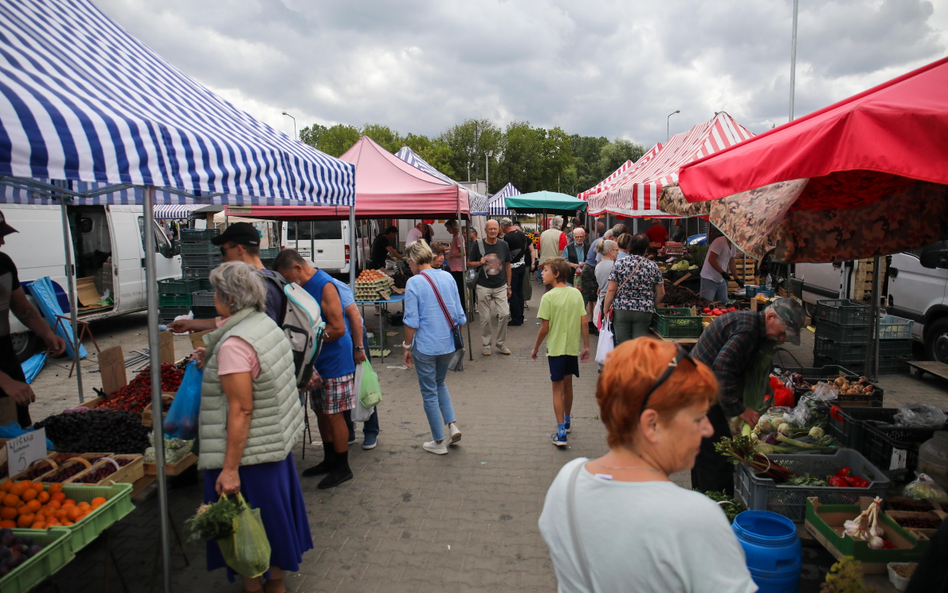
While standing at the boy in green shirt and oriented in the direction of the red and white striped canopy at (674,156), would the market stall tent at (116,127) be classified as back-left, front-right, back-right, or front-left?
back-left

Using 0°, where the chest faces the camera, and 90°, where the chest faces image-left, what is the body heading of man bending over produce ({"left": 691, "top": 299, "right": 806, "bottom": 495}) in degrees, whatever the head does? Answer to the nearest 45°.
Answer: approximately 270°

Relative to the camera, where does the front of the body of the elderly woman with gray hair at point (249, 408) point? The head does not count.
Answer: to the viewer's left

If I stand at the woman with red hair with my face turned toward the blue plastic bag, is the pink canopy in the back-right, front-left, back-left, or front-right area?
front-right

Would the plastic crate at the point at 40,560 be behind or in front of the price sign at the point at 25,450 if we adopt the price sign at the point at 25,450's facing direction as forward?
in front

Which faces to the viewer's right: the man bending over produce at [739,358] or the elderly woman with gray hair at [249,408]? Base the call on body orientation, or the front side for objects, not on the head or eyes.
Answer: the man bending over produce

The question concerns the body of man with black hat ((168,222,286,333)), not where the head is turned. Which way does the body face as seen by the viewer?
to the viewer's left

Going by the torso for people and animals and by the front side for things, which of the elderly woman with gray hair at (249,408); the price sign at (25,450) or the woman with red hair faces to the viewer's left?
the elderly woman with gray hair

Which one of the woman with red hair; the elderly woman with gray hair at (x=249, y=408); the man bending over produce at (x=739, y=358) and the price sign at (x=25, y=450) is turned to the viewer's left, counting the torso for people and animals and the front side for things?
the elderly woman with gray hair
